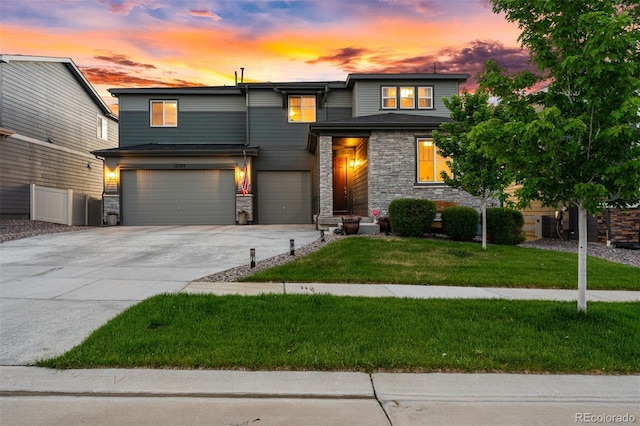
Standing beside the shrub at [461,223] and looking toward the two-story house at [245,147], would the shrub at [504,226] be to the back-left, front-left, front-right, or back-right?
back-right

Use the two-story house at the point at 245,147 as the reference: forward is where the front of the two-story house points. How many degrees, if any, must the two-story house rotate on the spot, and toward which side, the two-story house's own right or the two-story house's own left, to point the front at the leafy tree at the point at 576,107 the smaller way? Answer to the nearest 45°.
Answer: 0° — it already faces it

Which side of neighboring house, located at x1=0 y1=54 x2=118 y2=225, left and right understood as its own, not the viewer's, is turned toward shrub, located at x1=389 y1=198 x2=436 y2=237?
left

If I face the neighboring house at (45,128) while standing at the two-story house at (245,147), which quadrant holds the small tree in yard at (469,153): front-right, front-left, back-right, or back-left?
back-left

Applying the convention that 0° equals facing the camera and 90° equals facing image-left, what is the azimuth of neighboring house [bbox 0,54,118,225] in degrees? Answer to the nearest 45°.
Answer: approximately 45°

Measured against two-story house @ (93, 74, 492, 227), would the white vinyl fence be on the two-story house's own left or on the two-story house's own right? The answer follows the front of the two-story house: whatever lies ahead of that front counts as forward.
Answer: on the two-story house's own right

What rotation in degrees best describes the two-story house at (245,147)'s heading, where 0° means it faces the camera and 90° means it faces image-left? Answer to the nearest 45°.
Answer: approximately 0°
